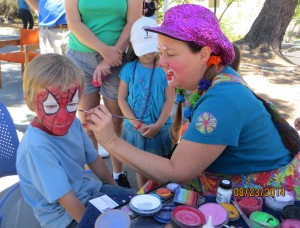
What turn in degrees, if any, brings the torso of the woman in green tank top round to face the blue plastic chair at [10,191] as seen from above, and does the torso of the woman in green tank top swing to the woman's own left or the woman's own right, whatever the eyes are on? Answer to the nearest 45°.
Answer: approximately 45° to the woman's own right

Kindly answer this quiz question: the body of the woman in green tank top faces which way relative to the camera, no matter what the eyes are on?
toward the camera

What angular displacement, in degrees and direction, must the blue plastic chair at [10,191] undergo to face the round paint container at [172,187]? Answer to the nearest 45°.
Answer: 0° — it already faces it

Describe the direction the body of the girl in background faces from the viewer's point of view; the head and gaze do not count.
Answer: toward the camera

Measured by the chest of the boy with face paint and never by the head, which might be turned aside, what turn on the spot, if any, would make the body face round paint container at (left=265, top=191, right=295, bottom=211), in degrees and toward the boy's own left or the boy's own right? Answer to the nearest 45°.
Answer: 0° — they already face it

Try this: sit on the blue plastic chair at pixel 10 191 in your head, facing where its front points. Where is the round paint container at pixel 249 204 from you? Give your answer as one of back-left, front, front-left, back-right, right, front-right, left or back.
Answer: front

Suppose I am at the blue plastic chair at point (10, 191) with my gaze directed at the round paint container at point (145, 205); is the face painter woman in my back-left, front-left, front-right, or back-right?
front-left

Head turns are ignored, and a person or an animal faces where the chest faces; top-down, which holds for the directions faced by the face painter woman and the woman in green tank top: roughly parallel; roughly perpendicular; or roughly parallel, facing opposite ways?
roughly perpendicular

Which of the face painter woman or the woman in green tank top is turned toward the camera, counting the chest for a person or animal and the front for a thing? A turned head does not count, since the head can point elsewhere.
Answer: the woman in green tank top

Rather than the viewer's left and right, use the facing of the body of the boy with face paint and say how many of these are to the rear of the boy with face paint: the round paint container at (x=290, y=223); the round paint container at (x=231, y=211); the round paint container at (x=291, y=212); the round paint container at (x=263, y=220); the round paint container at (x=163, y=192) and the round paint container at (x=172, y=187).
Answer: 0

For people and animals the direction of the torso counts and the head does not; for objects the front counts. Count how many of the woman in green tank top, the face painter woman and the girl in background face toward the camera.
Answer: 2

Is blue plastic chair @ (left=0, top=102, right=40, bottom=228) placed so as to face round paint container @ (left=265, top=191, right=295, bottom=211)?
yes

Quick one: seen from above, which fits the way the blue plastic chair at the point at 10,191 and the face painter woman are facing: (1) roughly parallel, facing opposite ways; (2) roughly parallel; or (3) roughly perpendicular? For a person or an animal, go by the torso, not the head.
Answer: roughly parallel, facing opposite ways

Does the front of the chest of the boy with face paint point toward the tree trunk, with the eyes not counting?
no

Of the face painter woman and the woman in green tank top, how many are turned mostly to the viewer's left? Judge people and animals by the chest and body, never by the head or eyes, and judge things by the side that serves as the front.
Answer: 1

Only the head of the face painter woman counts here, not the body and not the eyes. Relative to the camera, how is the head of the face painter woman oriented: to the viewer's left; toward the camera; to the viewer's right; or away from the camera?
to the viewer's left

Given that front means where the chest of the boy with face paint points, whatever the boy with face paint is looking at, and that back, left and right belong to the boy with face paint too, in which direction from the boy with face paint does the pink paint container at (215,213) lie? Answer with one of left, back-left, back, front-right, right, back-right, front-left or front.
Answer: front

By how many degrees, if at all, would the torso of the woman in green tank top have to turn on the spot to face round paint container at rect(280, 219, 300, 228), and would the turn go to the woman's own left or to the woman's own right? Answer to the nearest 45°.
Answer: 0° — they already face it

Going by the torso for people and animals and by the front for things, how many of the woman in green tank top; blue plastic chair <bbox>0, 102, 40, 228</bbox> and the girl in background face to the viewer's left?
0

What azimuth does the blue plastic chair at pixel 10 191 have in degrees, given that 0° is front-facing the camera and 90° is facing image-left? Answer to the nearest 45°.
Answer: approximately 315°
